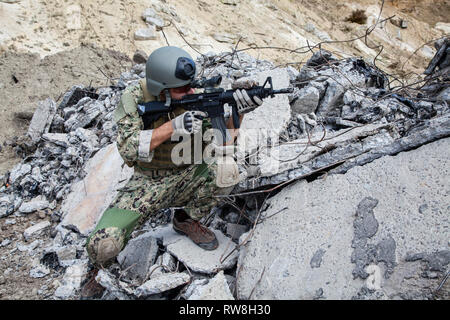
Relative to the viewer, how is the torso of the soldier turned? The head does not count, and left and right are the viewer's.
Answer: facing the viewer and to the right of the viewer

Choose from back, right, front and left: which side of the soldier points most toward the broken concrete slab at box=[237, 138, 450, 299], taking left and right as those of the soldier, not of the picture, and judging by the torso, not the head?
front

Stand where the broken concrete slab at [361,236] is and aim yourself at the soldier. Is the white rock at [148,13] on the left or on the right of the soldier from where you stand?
right

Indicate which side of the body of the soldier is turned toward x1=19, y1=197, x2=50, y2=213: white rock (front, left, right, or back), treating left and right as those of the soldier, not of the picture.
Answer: back

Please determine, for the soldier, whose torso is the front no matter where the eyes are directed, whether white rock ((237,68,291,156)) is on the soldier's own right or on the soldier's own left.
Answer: on the soldier's own left

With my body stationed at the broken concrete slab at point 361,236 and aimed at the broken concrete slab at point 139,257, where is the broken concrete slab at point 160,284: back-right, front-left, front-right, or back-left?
front-left

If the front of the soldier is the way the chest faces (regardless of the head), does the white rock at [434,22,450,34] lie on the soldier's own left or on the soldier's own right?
on the soldier's own left
